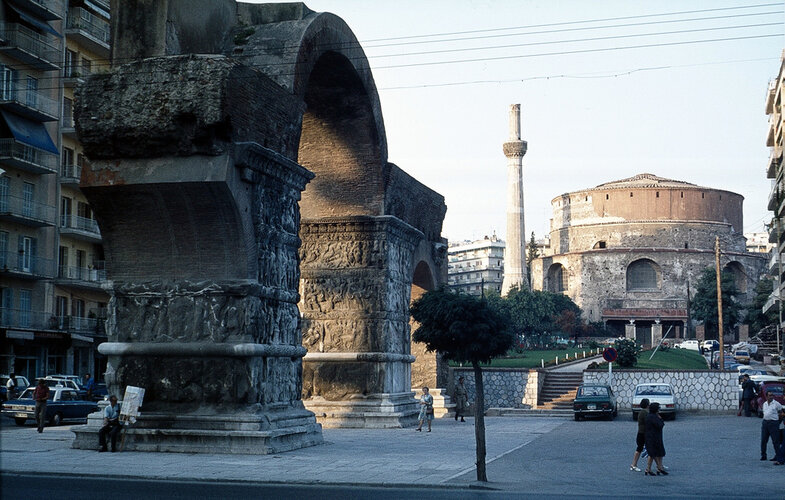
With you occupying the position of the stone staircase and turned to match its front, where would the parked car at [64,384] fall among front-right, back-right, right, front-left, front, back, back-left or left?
front-right

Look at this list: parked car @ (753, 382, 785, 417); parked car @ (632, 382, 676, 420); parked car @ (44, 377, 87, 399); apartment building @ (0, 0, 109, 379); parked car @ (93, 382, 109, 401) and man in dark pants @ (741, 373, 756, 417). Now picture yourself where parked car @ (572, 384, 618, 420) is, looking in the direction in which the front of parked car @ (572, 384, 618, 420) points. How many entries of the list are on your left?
3

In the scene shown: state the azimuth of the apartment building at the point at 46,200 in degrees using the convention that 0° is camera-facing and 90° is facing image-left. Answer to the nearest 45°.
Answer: approximately 315°

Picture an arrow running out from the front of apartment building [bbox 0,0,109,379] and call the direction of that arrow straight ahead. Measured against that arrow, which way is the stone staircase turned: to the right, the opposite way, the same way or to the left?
to the right

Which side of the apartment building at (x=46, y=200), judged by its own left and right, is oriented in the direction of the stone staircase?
front

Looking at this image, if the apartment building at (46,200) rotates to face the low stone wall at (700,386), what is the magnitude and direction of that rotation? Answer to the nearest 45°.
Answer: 0° — it already faces it

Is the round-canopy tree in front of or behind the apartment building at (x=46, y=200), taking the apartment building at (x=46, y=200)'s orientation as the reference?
in front
